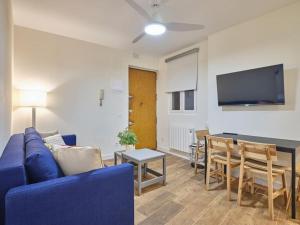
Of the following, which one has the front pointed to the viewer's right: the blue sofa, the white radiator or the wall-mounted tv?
the blue sofa

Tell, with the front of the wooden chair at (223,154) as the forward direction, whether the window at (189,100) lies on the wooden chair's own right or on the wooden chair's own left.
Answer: on the wooden chair's own left

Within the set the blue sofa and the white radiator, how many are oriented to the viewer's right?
1

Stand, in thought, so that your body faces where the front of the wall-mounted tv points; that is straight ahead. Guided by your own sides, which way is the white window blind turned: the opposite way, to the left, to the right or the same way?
the same way

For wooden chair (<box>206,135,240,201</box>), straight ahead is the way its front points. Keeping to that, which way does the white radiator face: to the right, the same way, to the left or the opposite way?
the opposite way

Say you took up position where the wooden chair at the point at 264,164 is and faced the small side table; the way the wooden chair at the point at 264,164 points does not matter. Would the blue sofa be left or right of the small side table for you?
left

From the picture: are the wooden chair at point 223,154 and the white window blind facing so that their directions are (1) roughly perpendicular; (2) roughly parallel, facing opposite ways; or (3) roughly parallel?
roughly parallel, facing opposite ways

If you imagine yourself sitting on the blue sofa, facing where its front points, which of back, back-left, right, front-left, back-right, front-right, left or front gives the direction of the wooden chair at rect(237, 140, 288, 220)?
front

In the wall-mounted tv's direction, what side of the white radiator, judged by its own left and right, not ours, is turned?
left

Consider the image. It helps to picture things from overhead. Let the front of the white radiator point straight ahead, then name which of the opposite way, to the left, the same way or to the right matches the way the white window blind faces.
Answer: the same way

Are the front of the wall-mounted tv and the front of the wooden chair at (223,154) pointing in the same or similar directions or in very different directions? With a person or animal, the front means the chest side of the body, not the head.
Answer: very different directions

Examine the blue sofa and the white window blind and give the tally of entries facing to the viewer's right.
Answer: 1

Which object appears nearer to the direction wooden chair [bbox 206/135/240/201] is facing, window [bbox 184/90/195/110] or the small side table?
the window

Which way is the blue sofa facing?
to the viewer's right
